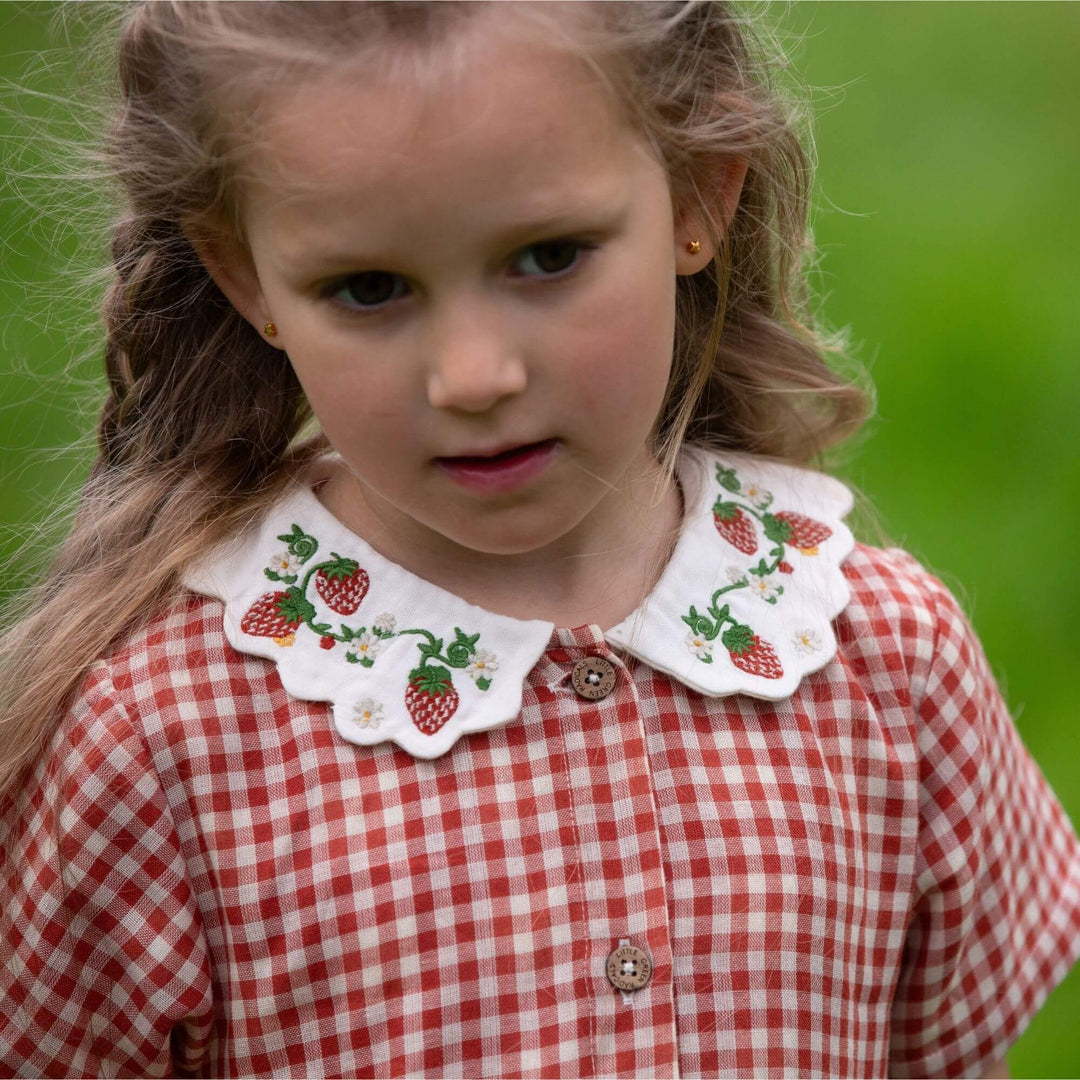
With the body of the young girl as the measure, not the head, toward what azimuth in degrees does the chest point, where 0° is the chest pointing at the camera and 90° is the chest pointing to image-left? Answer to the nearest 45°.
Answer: approximately 0°
